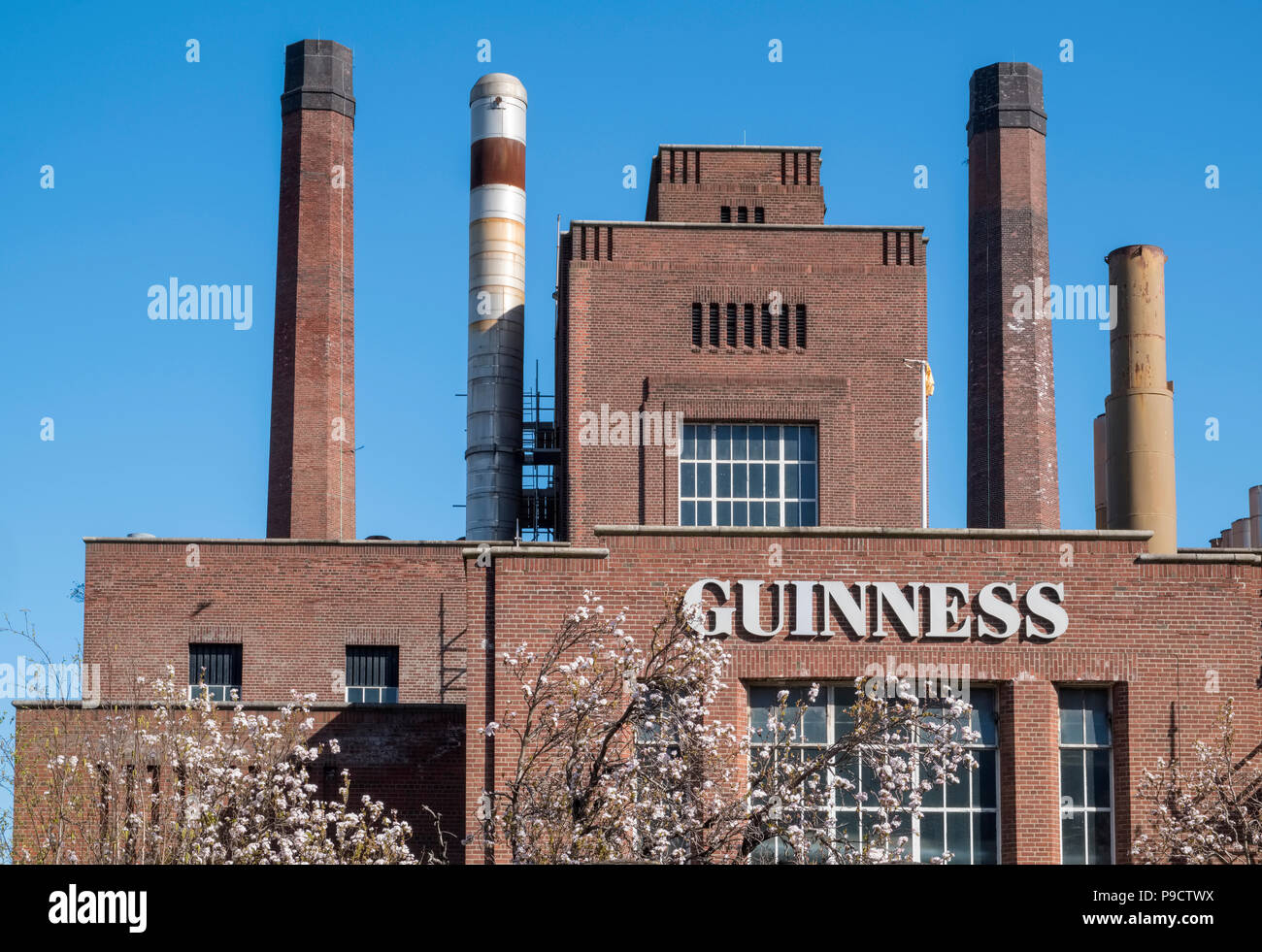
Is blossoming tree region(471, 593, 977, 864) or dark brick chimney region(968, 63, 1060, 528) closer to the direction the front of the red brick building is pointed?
the blossoming tree

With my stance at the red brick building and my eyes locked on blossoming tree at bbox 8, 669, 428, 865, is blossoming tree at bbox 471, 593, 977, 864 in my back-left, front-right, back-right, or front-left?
front-left

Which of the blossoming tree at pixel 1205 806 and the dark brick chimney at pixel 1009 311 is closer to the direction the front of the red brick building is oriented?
the blossoming tree

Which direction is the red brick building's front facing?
toward the camera

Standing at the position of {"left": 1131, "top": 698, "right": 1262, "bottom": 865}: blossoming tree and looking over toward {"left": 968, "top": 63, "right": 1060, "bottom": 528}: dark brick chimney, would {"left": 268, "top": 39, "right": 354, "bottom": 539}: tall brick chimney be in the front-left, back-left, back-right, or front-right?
front-left

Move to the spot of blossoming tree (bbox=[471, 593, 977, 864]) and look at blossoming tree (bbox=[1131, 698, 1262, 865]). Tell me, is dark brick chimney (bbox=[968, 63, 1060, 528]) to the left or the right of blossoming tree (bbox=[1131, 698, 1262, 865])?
left

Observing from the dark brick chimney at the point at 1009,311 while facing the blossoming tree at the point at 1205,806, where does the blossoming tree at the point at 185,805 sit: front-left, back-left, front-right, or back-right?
front-right

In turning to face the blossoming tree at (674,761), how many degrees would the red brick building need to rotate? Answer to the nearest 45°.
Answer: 0° — it already faces it
